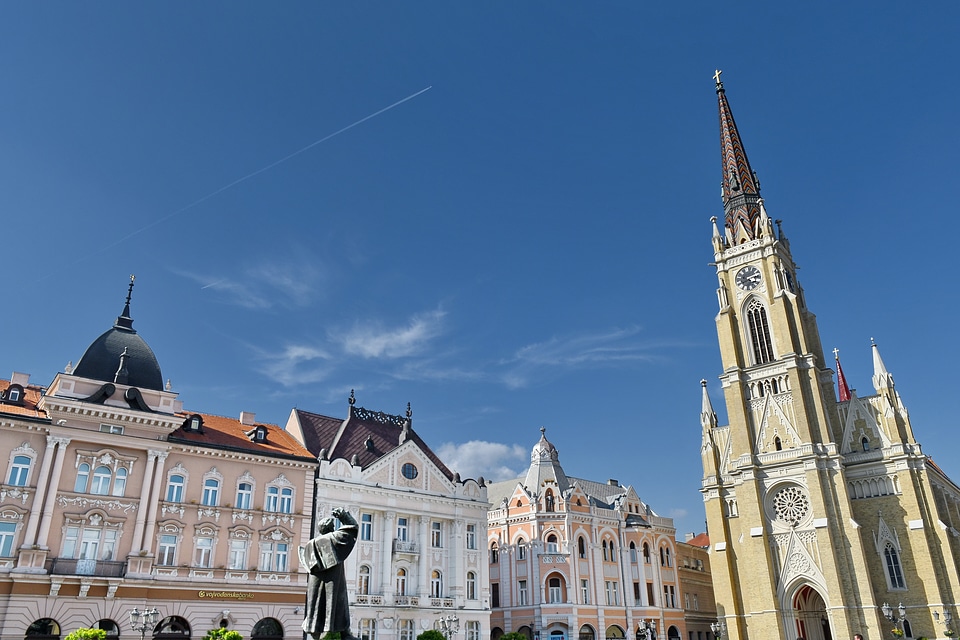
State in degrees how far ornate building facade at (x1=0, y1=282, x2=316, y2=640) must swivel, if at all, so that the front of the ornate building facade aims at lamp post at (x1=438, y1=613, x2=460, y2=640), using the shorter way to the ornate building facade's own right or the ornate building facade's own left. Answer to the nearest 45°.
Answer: approximately 90° to the ornate building facade's own left

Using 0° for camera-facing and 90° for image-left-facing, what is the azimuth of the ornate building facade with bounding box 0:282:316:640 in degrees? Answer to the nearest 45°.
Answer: approximately 0°

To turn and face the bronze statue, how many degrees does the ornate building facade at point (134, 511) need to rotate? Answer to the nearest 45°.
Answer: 0° — it already faces it

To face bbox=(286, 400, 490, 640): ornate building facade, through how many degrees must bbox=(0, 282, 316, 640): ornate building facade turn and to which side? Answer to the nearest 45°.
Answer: approximately 90° to its left

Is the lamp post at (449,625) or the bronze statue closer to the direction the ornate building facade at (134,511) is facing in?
the bronze statue

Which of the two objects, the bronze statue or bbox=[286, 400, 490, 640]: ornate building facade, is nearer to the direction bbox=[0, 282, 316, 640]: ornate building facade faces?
the bronze statue
